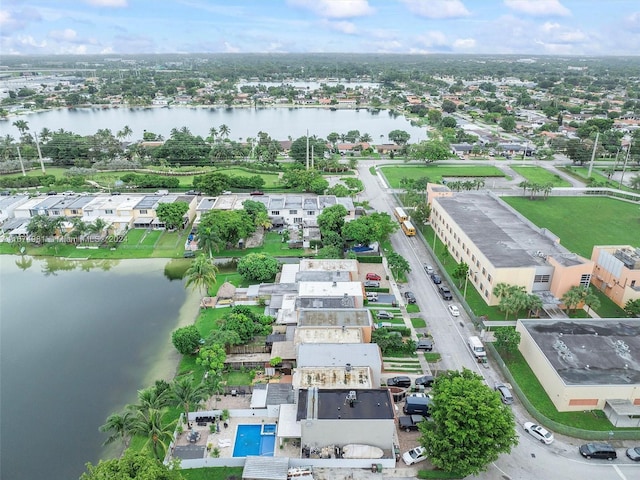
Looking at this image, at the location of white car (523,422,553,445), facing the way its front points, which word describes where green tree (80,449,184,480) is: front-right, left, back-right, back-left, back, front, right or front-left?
left

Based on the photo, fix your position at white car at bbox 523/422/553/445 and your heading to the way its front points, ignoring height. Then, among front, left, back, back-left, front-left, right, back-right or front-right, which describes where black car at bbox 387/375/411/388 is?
front-left

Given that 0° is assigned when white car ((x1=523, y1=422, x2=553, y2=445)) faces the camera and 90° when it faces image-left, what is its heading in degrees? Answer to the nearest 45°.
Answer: approximately 135°

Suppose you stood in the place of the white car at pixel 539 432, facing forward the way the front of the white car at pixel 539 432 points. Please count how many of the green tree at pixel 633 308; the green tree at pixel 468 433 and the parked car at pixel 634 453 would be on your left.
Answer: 1

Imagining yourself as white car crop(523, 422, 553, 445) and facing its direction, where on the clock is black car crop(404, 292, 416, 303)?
The black car is roughly at 12 o'clock from the white car.

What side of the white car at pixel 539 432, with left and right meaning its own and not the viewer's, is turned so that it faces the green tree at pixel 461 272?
front

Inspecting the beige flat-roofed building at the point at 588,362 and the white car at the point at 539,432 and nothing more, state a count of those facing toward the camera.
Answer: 1

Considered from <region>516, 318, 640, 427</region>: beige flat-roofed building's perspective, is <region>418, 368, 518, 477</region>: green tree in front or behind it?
in front

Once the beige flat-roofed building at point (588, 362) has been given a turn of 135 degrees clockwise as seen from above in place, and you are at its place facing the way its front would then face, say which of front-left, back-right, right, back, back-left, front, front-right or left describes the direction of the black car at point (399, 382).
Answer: left
